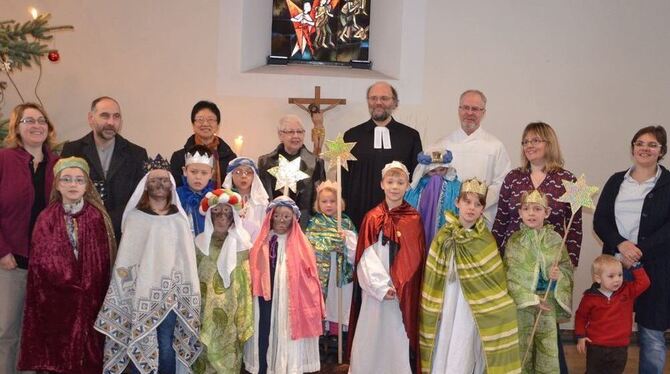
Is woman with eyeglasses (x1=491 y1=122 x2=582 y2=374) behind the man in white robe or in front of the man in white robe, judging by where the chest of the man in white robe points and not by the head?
in front

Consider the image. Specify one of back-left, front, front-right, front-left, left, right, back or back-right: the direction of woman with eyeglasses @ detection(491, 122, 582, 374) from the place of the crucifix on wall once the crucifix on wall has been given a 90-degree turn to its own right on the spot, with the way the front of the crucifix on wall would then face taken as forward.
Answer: back-left

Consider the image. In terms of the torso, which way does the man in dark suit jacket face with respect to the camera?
toward the camera

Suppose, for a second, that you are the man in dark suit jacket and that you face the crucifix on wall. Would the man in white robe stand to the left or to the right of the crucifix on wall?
right

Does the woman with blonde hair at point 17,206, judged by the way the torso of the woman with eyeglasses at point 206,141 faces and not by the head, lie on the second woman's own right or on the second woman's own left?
on the second woman's own right

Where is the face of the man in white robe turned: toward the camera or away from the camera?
toward the camera

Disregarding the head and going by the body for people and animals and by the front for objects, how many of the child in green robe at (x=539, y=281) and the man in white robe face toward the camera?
2

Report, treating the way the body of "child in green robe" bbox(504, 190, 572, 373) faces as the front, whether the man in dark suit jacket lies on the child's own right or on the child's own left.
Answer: on the child's own right

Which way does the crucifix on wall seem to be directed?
toward the camera
